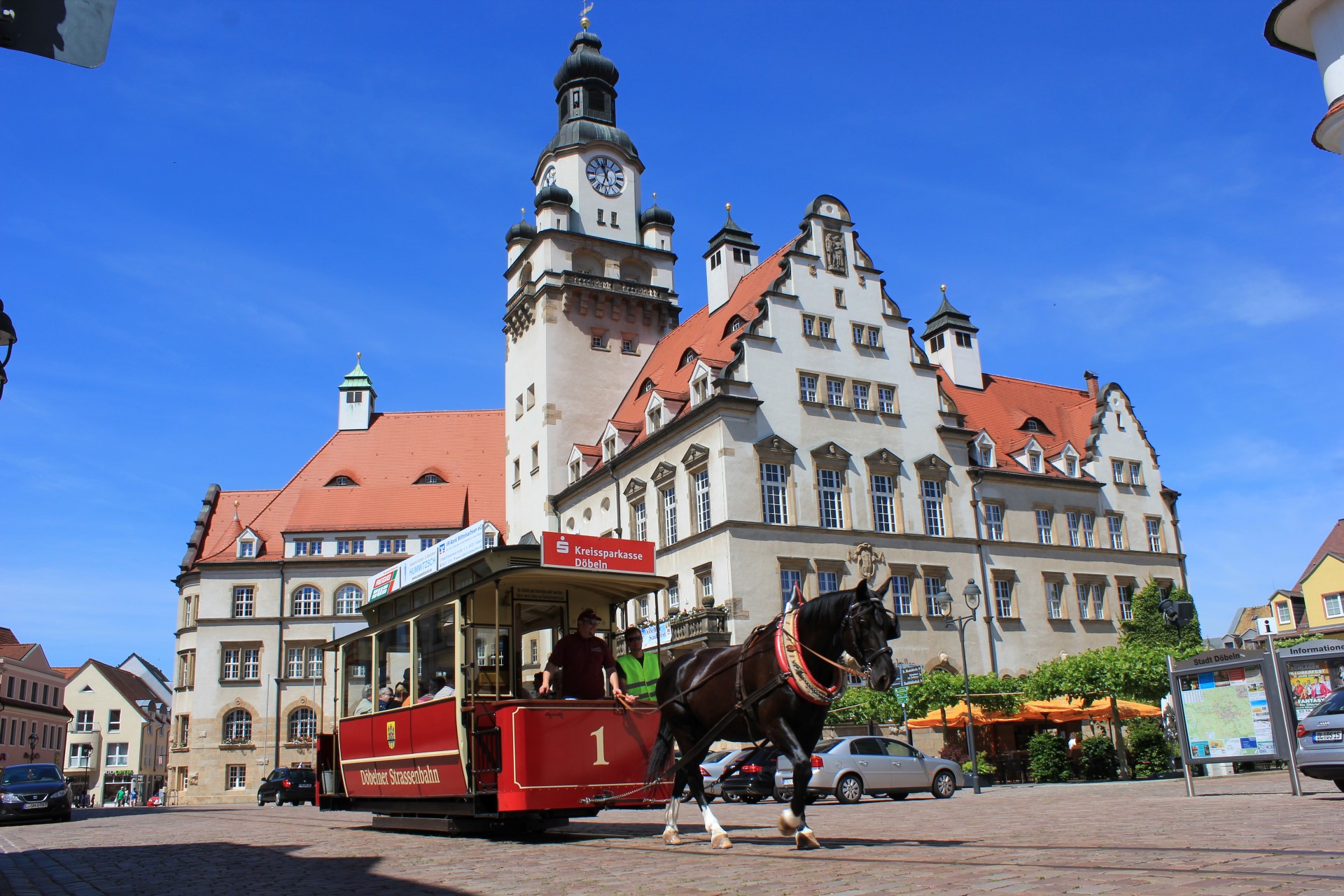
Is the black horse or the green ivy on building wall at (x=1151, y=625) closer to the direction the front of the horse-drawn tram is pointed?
the black horse

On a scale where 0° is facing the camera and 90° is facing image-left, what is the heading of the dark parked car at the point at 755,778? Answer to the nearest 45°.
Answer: approximately 225°

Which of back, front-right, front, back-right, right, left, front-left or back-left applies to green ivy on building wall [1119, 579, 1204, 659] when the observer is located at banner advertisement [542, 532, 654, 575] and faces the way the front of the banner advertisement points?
left

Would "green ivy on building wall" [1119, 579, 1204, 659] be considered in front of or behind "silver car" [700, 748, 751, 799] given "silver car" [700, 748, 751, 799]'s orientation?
in front

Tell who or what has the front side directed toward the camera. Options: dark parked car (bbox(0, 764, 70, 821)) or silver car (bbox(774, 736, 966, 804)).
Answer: the dark parked car

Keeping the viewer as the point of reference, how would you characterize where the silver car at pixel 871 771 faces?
facing away from the viewer and to the right of the viewer

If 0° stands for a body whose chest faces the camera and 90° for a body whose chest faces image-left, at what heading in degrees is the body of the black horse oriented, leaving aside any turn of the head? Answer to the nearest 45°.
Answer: approximately 315°

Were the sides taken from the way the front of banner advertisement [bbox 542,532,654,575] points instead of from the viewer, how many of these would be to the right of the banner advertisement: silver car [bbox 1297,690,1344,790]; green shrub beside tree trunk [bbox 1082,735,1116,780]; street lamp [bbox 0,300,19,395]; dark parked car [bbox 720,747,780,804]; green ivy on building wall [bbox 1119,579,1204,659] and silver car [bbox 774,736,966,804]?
1

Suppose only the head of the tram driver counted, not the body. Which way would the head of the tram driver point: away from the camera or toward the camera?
toward the camera

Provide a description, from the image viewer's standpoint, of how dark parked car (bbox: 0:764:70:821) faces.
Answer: facing the viewer

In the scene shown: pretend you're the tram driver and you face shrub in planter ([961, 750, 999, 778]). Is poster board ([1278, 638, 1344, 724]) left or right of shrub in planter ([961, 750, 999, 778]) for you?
right

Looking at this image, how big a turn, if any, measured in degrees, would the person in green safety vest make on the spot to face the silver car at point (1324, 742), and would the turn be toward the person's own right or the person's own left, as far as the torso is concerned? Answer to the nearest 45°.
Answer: approximately 45° to the person's own left

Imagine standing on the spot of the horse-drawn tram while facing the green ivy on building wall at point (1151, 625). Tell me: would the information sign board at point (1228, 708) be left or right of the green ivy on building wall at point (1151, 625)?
right
